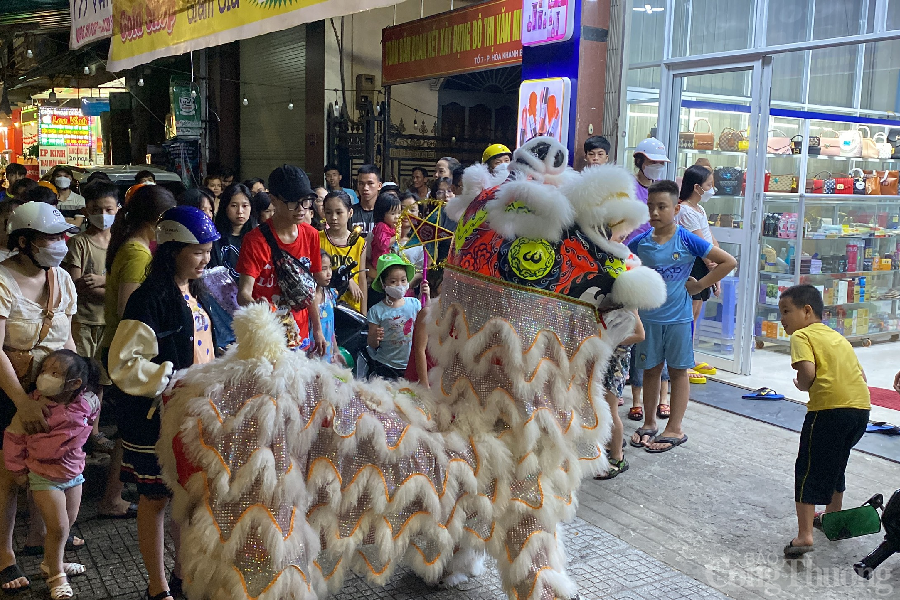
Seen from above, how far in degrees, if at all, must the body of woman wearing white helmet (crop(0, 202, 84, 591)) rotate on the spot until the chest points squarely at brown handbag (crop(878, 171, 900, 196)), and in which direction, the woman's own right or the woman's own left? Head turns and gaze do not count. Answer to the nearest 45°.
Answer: approximately 45° to the woman's own left

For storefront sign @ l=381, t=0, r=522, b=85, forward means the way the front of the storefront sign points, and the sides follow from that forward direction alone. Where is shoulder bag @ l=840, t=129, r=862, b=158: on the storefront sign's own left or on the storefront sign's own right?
on the storefront sign's own left

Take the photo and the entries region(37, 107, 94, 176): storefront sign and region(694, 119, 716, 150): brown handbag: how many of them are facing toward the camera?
2

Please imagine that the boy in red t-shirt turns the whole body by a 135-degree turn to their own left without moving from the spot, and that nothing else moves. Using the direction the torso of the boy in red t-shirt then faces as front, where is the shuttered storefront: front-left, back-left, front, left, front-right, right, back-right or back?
front

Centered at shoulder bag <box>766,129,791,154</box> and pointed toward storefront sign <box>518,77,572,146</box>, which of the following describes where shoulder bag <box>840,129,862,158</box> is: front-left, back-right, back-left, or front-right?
back-right

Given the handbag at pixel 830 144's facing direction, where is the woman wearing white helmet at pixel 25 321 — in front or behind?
in front

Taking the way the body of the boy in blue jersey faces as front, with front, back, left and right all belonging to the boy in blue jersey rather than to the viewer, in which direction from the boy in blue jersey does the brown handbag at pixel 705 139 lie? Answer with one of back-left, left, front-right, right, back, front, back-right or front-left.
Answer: back-right

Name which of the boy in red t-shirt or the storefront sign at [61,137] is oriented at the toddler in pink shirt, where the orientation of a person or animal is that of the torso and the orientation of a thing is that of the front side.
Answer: the storefront sign

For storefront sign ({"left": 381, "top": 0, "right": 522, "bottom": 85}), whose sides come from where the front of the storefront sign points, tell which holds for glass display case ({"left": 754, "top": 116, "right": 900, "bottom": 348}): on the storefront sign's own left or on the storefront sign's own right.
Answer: on the storefront sign's own left

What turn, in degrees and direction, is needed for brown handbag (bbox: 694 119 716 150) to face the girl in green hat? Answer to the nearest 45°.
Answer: approximately 45° to its right

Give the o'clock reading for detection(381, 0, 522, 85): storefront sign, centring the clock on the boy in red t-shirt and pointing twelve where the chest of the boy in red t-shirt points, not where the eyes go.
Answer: The storefront sign is roughly at 8 o'clock from the boy in red t-shirt.
